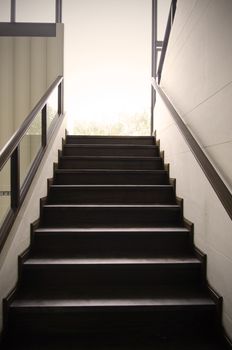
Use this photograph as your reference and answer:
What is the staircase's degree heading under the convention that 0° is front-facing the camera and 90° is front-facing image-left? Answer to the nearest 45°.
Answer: approximately 0°

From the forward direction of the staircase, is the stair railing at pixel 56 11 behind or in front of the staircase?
behind
